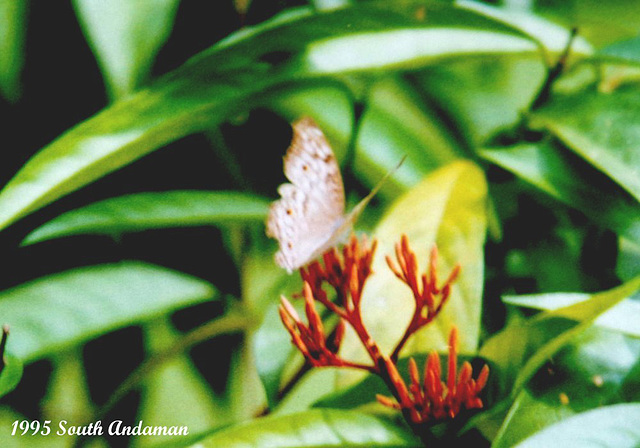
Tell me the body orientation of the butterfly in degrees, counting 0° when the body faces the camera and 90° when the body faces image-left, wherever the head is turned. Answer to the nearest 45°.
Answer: approximately 270°
